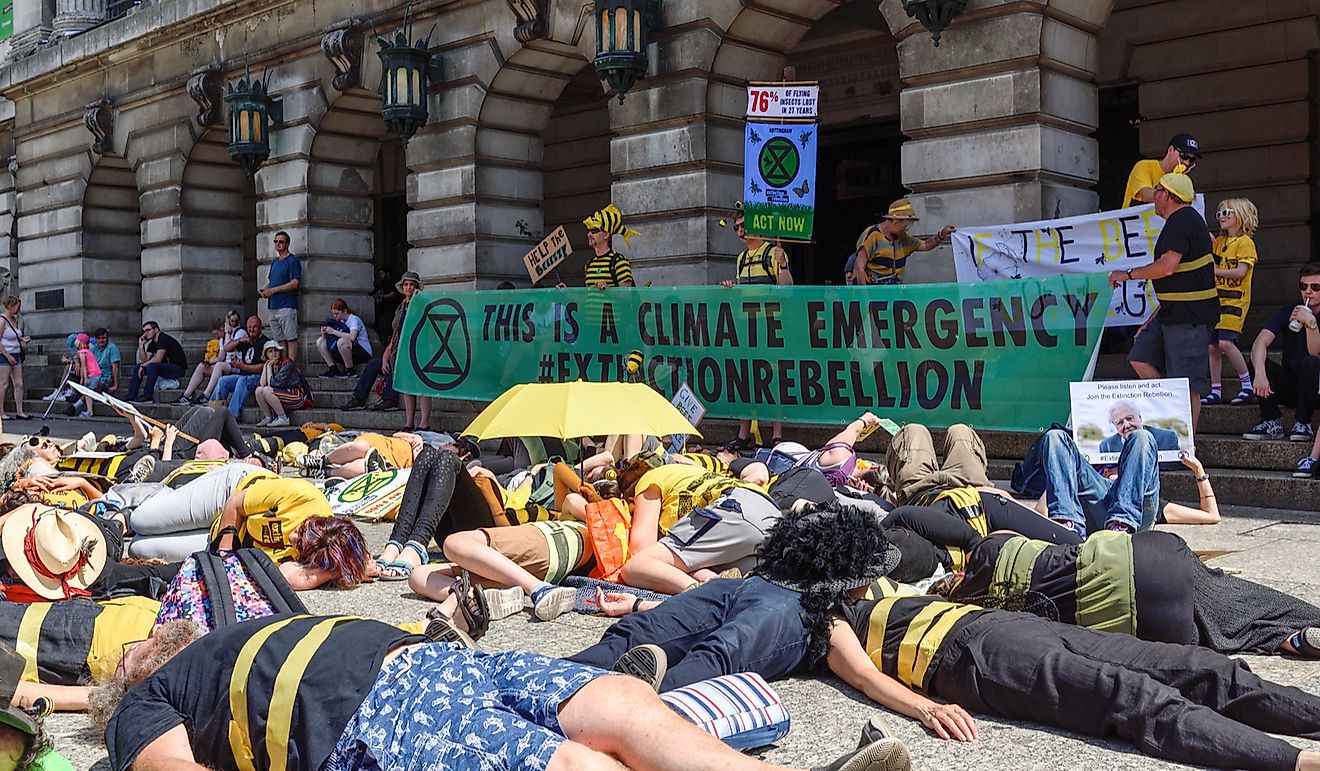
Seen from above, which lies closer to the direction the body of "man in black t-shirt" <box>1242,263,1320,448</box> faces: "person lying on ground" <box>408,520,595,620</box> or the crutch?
the person lying on ground

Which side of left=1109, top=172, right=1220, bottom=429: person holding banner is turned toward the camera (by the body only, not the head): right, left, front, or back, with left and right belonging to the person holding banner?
left

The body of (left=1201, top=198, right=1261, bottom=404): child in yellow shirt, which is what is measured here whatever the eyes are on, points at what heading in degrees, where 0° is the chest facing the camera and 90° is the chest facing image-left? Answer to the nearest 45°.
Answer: approximately 45°

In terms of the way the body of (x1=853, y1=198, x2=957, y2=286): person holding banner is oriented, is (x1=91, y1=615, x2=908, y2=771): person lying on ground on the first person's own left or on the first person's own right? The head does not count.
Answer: on the first person's own right

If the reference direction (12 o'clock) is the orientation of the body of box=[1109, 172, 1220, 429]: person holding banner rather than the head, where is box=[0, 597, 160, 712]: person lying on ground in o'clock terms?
The person lying on ground is roughly at 10 o'clock from the person holding banner.

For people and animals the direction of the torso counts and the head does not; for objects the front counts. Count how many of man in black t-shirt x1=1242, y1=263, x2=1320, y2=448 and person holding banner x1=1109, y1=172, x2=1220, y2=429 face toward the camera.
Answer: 1

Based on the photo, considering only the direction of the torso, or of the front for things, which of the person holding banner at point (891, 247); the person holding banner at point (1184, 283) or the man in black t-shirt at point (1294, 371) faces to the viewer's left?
the person holding banner at point (1184, 283)

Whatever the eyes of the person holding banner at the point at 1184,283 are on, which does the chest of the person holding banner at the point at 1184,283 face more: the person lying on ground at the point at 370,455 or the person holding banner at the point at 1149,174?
the person lying on ground

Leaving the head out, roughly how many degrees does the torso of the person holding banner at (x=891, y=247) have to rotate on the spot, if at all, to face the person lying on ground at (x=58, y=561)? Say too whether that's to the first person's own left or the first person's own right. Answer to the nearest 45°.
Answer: approximately 90° to the first person's own right

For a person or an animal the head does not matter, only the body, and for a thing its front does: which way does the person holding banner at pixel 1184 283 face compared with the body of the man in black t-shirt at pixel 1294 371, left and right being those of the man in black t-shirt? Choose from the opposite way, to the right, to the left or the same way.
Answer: to the right

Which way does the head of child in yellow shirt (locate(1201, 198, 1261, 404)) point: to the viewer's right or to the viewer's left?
to the viewer's left

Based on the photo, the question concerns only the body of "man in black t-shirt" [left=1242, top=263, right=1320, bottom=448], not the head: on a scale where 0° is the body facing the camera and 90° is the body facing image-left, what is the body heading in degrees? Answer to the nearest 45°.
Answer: approximately 0°
